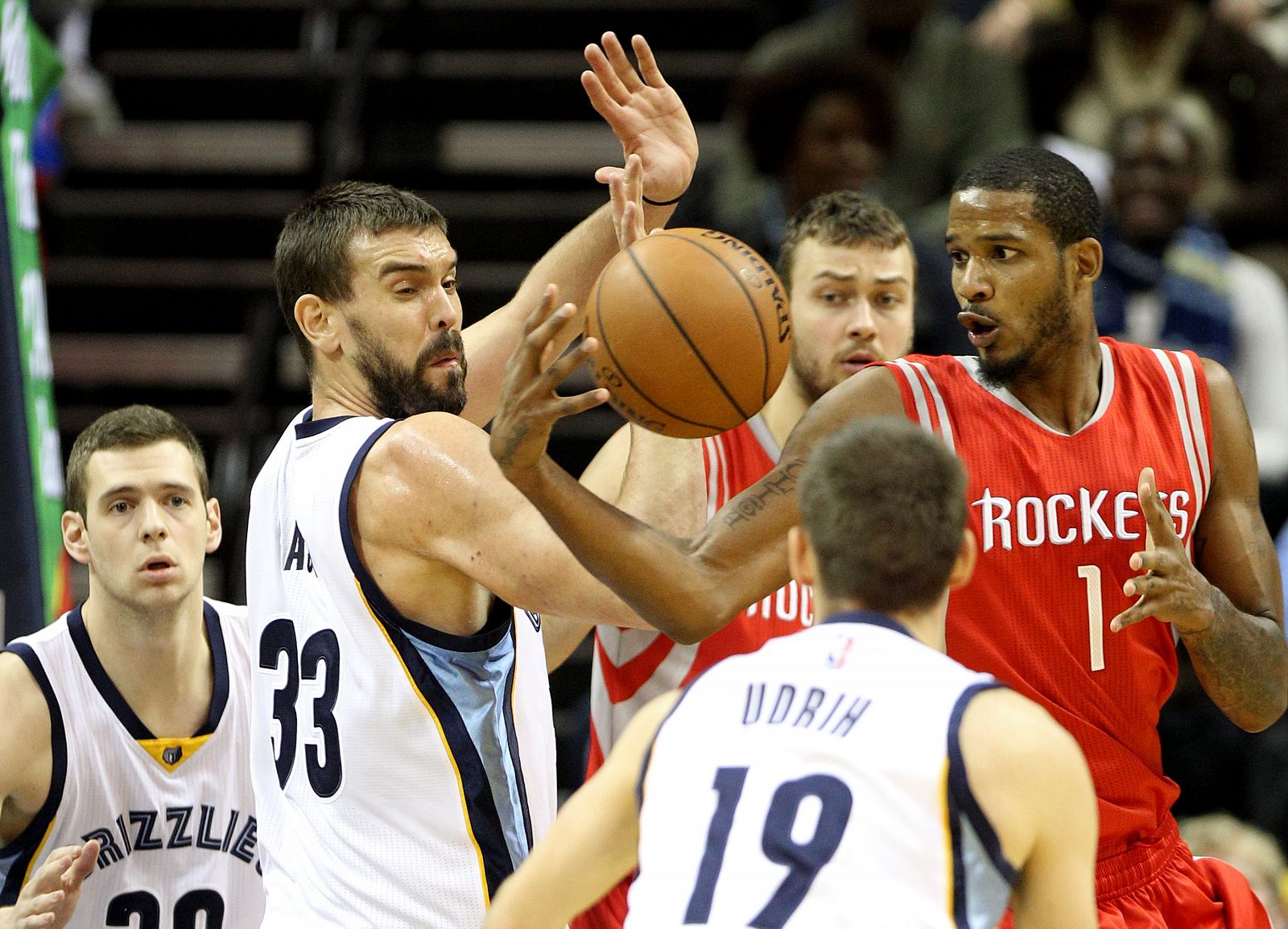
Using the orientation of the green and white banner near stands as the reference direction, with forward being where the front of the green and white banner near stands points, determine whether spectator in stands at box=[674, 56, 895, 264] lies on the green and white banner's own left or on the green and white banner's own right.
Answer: on the green and white banner's own left

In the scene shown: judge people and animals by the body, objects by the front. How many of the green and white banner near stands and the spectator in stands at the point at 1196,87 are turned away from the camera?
0

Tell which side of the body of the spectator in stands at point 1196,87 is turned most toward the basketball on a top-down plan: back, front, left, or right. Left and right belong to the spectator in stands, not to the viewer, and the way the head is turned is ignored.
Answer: front

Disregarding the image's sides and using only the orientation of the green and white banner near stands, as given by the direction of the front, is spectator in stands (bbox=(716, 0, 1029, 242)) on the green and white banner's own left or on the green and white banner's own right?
on the green and white banner's own left

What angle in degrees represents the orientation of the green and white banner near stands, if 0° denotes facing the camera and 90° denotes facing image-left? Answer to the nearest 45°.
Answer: approximately 315°

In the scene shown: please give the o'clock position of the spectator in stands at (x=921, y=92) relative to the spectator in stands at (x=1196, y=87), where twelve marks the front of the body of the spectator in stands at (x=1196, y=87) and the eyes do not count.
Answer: the spectator in stands at (x=921, y=92) is roughly at 2 o'clock from the spectator in stands at (x=1196, y=87).

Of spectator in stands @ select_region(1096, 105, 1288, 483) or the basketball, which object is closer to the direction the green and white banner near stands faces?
the basketball

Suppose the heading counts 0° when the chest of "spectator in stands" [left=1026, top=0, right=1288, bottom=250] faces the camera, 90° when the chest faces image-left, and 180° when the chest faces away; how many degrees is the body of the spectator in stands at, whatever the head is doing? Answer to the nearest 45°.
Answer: approximately 0°
